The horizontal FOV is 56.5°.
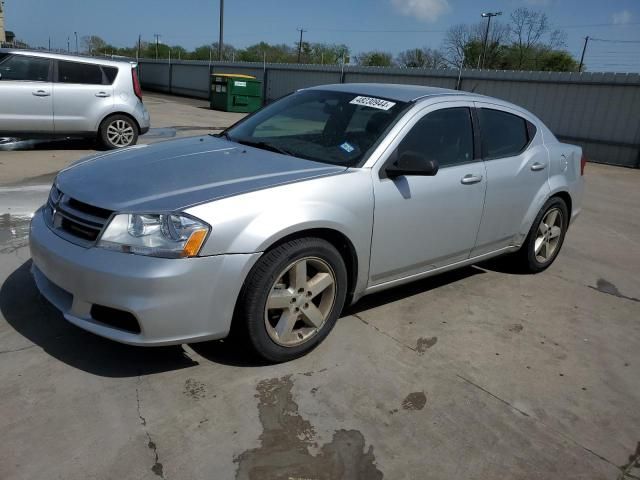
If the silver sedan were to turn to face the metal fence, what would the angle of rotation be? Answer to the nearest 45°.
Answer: approximately 180°

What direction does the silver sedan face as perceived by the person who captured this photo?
facing the viewer and to the left of the viewer

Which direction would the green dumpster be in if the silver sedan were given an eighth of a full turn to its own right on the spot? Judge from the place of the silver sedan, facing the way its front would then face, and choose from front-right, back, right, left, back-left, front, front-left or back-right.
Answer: right
